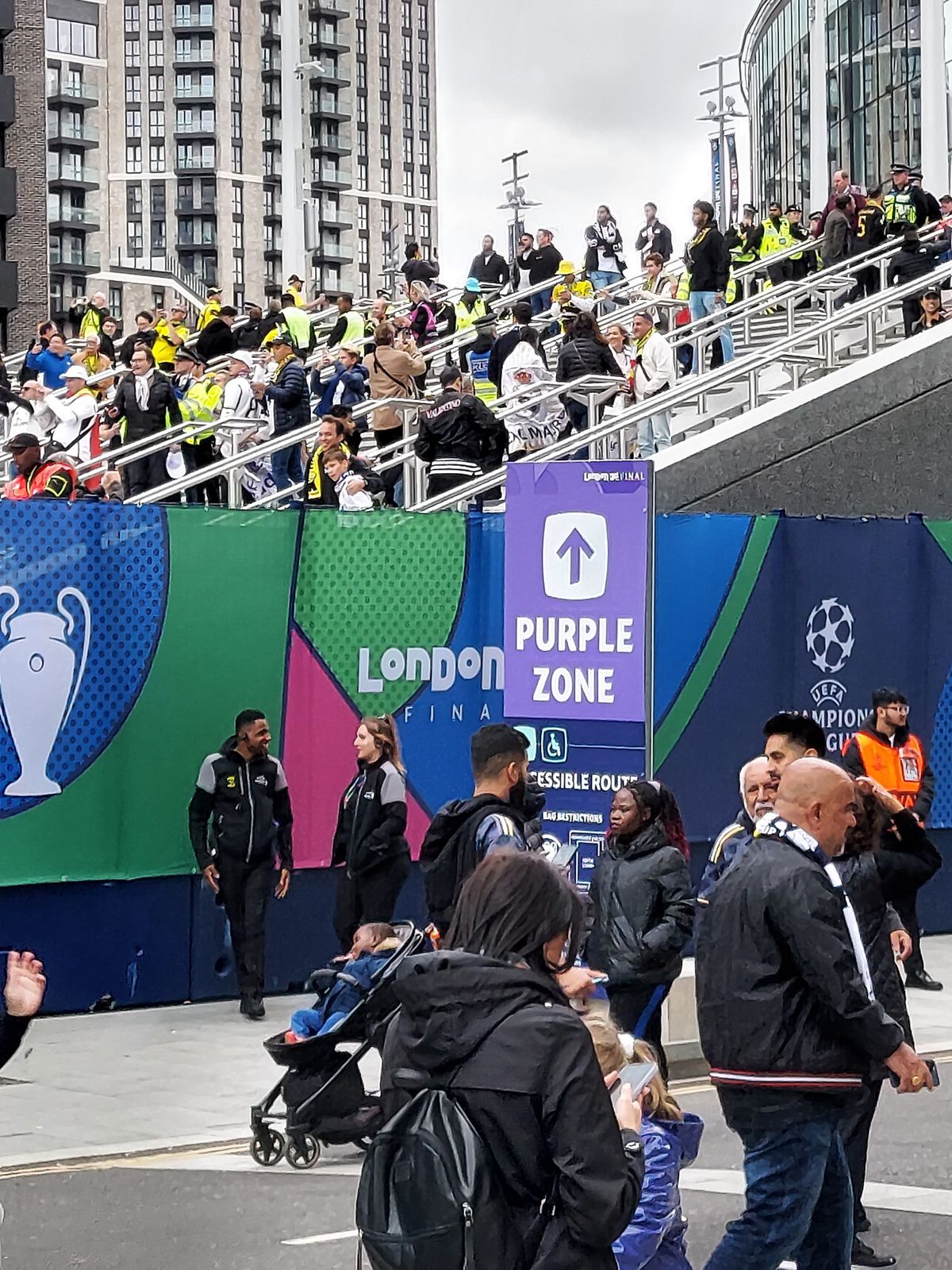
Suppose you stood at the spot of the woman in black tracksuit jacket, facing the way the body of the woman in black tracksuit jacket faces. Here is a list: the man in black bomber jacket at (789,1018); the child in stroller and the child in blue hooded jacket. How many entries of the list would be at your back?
0

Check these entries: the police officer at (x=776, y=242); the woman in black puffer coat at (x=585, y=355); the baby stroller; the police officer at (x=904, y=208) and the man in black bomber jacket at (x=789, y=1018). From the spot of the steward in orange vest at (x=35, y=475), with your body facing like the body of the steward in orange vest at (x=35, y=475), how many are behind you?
3

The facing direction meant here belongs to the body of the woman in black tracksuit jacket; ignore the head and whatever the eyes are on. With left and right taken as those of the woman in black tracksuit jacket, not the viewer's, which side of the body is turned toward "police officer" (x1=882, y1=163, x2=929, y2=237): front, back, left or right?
back

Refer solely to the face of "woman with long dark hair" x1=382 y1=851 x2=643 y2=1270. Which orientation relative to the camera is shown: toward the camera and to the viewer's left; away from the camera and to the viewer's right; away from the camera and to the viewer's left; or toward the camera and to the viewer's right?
away from the camera and to the viewer's right

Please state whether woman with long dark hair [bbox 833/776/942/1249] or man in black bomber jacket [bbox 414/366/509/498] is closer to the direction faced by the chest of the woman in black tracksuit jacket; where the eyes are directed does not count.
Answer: the woman with long dark hair

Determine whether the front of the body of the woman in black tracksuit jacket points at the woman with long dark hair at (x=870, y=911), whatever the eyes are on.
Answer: no

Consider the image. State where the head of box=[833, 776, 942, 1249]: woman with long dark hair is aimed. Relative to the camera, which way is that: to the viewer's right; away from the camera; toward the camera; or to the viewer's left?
away from the camera

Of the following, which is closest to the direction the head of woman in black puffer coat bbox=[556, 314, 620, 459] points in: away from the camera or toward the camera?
away from the camera

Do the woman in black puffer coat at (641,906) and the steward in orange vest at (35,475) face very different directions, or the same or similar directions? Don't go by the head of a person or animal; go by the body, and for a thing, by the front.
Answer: same or similar directions

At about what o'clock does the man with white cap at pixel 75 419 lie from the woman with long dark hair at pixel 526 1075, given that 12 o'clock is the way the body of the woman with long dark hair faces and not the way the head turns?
The man with white cap is roughly at 10 o'clock from the woman with long dark hair.

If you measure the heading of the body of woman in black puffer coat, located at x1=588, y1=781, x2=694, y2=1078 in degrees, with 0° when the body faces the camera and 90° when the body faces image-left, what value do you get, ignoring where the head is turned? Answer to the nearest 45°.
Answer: approximately 45°

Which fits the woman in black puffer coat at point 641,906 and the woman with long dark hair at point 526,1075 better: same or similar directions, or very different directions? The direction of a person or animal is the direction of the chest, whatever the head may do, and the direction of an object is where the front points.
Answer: very different directions

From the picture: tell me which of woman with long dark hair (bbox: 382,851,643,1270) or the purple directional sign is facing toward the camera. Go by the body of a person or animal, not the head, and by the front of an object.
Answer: the purple directional sign

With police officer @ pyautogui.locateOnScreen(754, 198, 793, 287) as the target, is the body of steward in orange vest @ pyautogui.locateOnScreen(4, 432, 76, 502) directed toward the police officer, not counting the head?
no

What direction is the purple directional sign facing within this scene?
toward the camera

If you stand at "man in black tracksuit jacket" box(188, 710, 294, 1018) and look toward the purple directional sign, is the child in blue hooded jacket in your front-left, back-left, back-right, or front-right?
front-right

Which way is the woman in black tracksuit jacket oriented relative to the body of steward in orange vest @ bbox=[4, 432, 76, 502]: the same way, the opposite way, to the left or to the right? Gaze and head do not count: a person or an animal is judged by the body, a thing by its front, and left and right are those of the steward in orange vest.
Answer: the same way

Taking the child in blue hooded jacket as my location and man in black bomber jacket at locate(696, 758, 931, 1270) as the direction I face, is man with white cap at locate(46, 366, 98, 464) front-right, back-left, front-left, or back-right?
front-left

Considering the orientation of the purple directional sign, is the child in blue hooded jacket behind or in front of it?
in front
